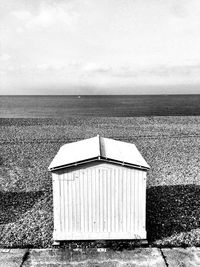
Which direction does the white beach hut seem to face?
away from the camera
